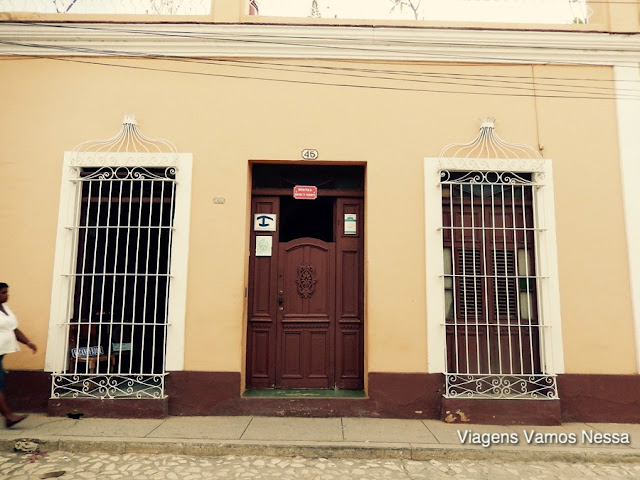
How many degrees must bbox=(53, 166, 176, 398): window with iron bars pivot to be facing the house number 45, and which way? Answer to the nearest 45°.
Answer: approximately 45° to its left

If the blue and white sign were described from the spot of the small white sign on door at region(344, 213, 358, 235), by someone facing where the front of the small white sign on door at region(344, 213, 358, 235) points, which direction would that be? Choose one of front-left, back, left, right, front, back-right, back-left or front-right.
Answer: right

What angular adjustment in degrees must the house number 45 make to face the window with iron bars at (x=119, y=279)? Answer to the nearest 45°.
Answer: approximately 90° to its right

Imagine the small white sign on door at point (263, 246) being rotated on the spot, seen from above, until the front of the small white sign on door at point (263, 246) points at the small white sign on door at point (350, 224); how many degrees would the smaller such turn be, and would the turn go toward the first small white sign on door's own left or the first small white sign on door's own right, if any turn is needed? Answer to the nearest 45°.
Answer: approximately 90° to the first small white sign on door's own left

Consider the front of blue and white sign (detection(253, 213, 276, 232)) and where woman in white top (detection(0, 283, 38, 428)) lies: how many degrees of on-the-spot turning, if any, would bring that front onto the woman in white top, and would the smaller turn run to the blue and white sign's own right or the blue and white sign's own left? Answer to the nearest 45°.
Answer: approximately 90° to the blue and white sign's own right

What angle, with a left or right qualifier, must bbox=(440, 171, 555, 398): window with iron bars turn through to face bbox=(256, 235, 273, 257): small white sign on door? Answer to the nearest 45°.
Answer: approximately 90° to its right

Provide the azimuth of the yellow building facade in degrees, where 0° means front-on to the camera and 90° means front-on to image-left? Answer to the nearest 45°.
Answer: approximately 0°

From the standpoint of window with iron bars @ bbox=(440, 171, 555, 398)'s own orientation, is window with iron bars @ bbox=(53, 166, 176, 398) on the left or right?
on its right

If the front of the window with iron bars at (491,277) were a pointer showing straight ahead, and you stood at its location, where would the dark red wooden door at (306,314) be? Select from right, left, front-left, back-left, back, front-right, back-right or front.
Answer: right
